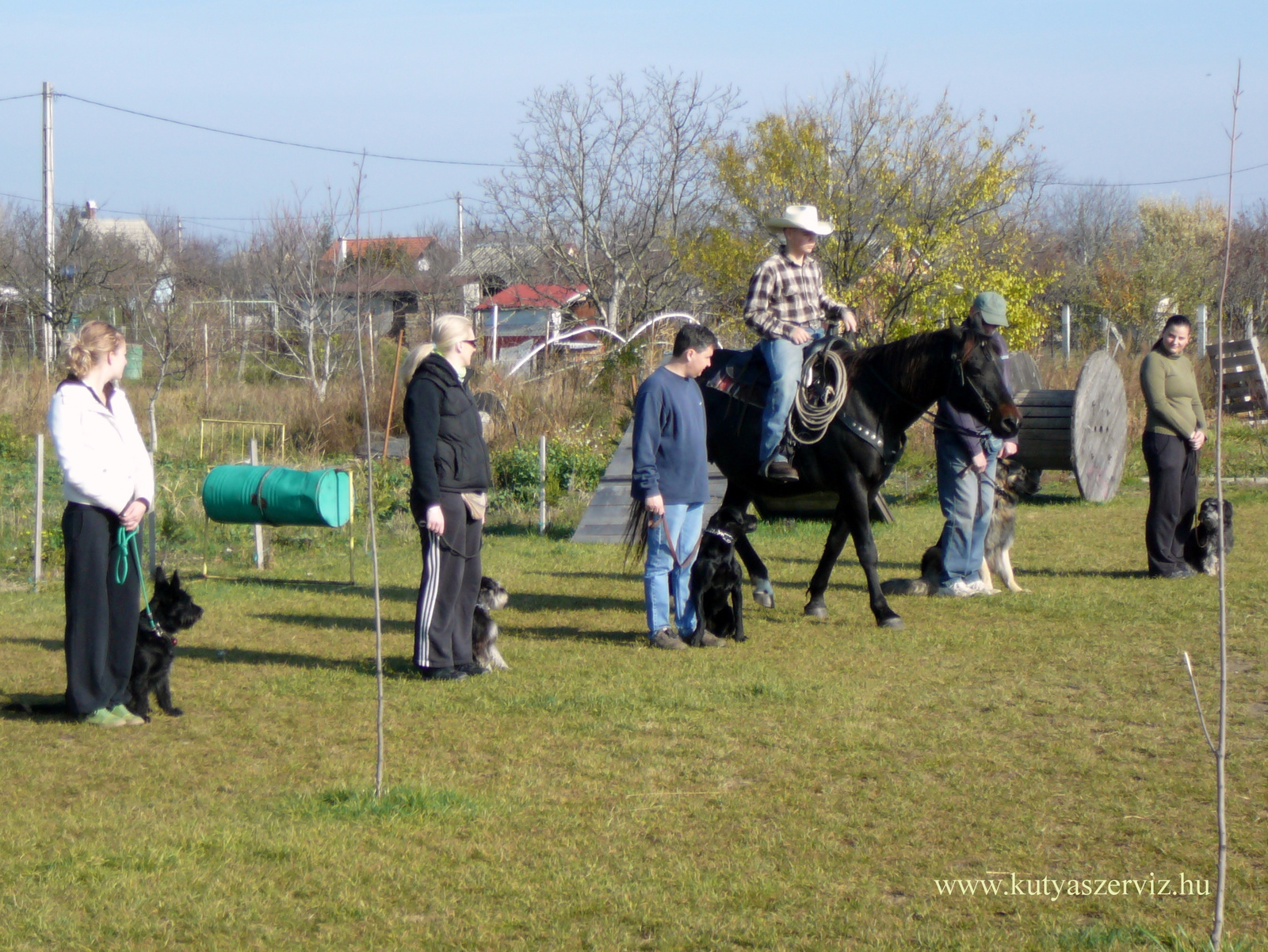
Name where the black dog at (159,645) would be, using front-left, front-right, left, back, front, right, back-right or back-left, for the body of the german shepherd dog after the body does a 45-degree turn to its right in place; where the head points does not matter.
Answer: right

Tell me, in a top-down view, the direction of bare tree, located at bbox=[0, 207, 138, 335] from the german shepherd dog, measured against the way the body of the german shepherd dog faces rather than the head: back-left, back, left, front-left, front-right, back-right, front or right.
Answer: back-left

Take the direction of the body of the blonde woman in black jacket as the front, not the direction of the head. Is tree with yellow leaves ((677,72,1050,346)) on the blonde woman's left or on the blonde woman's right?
on the blonde woman's left

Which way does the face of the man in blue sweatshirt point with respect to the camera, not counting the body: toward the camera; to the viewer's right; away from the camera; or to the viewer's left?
to the viewer's right

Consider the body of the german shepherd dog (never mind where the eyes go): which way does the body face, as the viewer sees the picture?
to the viewer's right

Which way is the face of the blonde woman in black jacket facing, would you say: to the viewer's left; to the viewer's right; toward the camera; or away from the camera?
to the viewer's right

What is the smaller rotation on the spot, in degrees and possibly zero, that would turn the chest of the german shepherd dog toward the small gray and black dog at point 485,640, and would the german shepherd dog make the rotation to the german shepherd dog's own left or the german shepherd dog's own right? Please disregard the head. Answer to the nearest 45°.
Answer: approximately 135° to the german shepherd dog's own right

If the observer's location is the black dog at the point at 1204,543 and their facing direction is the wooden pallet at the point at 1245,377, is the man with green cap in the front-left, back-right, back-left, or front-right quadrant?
back-left

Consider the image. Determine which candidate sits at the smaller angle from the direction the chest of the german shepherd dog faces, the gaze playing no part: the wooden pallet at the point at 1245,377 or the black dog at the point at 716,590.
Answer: the wooden pallet

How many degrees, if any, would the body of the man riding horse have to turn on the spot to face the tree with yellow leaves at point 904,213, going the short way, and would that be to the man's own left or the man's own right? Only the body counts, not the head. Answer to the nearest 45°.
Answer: approximately 135° to the man's own left
